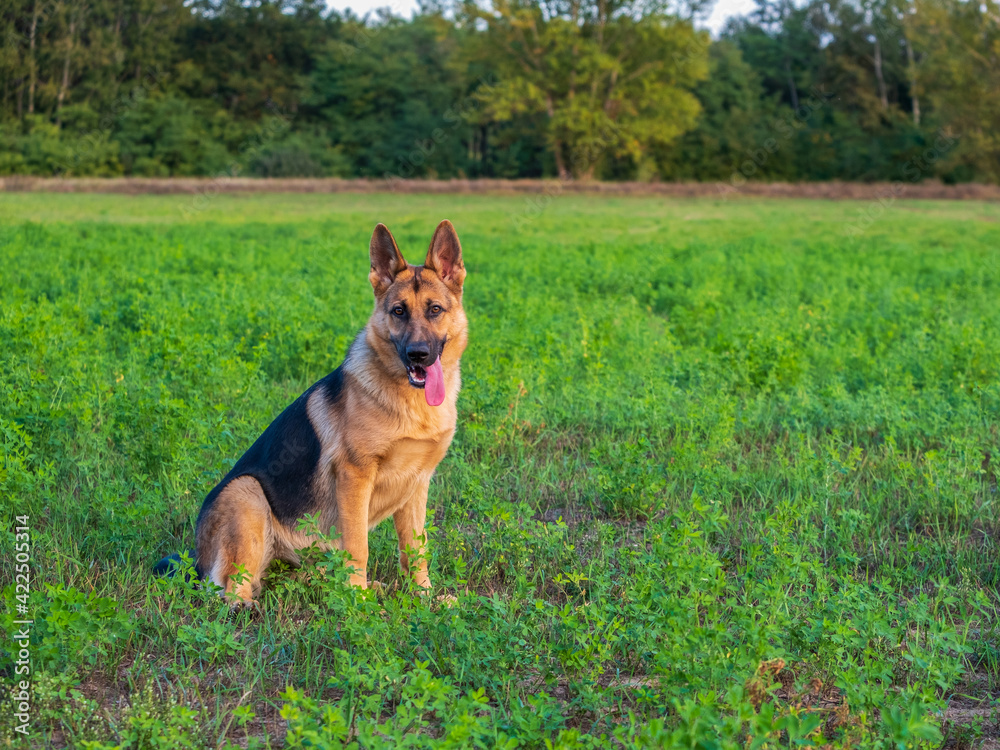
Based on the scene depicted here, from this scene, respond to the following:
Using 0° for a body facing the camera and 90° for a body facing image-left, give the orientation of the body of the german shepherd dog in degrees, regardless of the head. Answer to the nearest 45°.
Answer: approximately 315°
